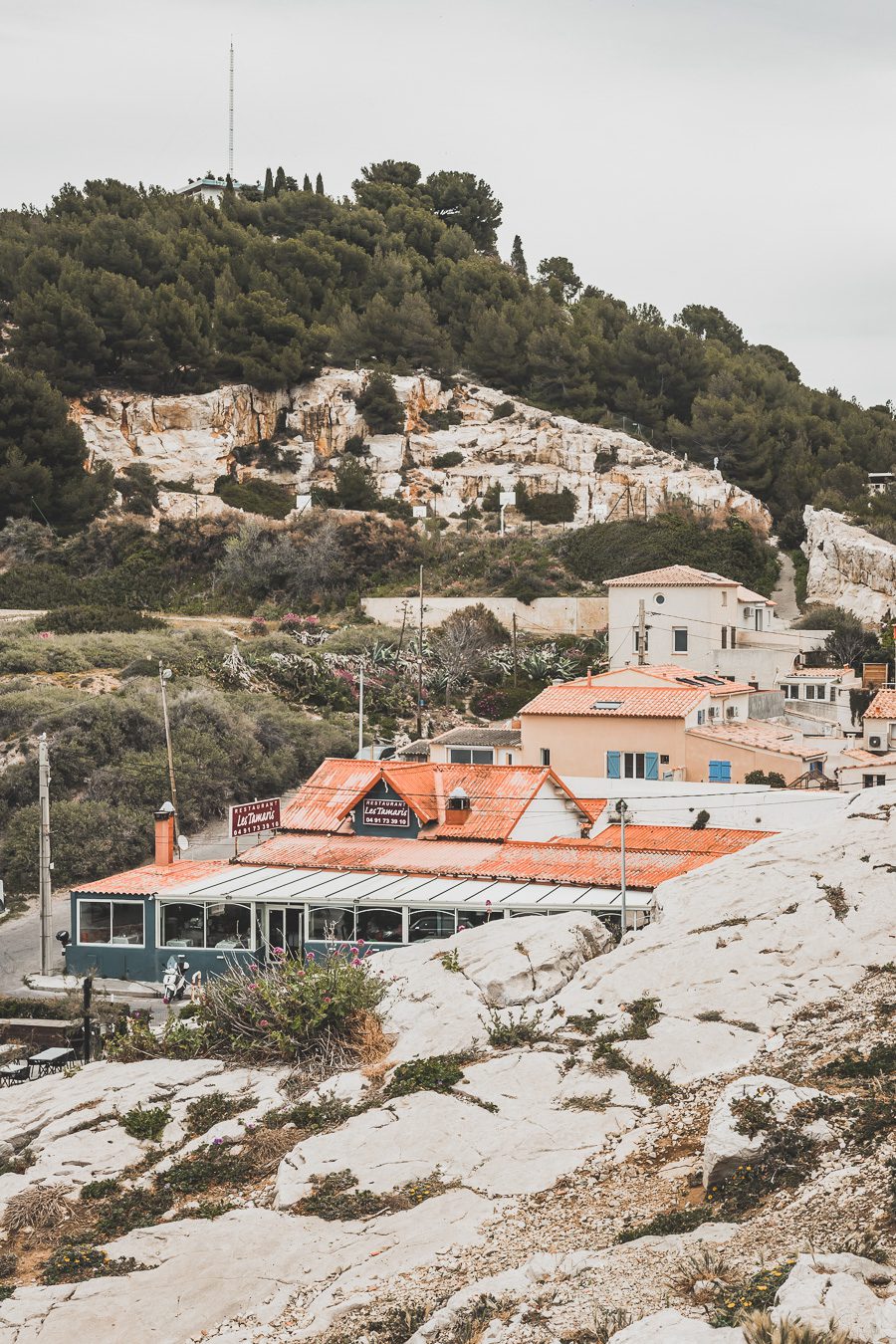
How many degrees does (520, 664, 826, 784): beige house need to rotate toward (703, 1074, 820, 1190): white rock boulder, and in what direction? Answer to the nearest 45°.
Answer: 0° — it already faces it

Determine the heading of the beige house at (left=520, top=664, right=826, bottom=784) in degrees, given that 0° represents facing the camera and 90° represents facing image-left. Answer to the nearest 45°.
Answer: approximately 0°

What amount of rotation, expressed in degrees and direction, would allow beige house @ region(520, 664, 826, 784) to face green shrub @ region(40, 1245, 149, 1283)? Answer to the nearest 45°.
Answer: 0° — it already faces it

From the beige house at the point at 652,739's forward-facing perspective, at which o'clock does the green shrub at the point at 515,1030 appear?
The green shrub is roughly at 12 o'clock from the beige house.

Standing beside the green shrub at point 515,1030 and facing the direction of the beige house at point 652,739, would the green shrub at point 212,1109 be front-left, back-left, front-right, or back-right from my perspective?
back-left

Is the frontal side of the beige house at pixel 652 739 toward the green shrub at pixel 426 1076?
yes

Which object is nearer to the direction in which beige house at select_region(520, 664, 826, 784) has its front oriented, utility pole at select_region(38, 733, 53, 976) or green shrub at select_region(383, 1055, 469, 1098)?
the green shrub

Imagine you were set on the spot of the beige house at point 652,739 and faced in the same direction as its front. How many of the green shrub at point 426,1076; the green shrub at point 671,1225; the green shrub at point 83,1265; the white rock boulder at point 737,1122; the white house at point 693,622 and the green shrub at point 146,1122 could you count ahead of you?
5

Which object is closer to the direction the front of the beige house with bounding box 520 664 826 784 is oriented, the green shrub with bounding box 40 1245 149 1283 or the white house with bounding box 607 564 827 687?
the green shrub

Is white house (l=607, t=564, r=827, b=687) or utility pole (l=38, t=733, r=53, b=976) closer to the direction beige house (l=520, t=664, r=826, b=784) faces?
the utility pole

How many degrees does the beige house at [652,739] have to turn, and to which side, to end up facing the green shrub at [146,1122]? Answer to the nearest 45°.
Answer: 0° — it already faces it

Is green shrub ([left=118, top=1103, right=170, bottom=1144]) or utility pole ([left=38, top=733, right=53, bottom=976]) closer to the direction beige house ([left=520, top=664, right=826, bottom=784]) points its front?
the green shrub
